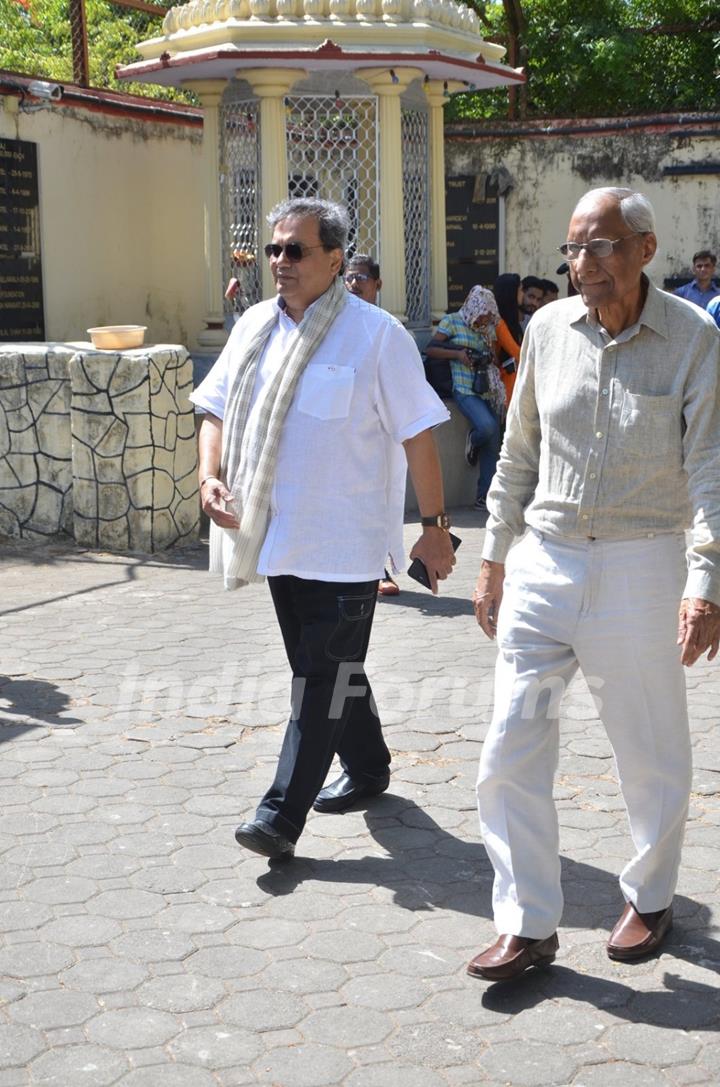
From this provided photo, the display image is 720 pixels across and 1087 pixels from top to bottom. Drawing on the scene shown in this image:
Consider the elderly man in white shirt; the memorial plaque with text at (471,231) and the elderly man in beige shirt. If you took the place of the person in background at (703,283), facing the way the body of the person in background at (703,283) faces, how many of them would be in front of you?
2

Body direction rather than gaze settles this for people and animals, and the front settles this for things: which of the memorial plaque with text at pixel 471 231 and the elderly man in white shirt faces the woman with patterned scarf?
the memorial plaque with text

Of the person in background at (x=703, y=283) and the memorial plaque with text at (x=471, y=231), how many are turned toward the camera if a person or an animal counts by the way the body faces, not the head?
2

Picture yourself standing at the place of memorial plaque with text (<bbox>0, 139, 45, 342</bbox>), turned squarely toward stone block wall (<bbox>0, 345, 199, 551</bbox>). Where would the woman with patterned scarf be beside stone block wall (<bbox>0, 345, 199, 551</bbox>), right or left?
left

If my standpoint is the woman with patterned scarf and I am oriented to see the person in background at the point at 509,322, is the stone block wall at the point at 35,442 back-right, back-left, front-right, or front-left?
back-left

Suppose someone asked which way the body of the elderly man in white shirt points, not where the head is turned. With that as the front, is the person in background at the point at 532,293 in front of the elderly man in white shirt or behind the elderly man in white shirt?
behind

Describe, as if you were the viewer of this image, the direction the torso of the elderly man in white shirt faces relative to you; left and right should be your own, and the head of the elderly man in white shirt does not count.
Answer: facing the viewer and to the left of the viewer

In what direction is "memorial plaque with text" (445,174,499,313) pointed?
toward the camera

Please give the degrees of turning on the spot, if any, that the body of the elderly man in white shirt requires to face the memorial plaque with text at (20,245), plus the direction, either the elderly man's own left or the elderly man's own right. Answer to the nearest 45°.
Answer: approximately 135° to the elderly man's own right

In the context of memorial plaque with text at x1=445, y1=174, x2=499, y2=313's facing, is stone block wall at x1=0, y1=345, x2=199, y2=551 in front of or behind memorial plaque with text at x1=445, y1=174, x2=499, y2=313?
in front

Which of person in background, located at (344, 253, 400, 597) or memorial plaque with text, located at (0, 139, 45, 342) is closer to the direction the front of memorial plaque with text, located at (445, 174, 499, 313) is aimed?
the person in background

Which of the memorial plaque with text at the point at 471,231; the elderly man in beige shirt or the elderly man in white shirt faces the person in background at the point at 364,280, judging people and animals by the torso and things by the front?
the memorial plaque with text

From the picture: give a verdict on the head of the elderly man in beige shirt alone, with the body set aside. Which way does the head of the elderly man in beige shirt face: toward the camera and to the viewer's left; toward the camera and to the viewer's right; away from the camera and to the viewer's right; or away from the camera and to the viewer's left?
toward the camera and to the viewer's left

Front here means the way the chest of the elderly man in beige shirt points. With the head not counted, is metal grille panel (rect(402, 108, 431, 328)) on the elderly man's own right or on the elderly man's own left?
on the elderly man's own right

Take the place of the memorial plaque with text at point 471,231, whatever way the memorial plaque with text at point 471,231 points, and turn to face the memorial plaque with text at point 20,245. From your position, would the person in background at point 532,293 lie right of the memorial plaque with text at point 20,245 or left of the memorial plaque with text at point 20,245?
left

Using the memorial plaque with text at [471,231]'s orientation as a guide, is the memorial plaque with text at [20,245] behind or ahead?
ahead

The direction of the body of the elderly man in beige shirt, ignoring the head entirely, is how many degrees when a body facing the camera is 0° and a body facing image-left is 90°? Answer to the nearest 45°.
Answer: approximately 45°

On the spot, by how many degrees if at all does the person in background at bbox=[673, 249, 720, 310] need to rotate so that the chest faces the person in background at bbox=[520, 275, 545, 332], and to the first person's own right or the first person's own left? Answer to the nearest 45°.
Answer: approximately 45° to the first person's own right

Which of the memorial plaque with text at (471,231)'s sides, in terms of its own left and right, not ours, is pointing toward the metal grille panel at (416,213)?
front
